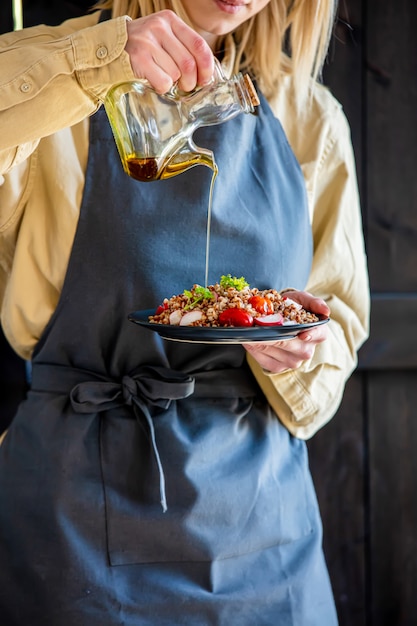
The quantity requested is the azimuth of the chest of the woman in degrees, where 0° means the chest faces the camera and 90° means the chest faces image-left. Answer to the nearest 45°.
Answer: approximately 0°
